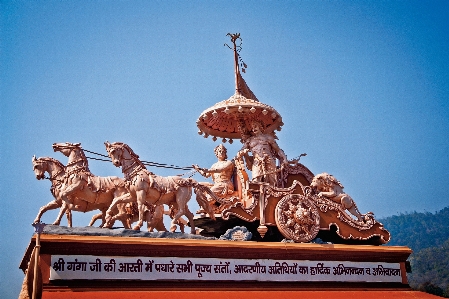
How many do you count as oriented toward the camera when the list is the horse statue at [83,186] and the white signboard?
1

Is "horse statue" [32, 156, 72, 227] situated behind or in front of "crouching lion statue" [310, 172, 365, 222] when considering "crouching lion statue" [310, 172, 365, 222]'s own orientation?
in front

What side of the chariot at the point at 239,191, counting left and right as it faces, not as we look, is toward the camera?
left

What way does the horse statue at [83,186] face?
to the viewer's left

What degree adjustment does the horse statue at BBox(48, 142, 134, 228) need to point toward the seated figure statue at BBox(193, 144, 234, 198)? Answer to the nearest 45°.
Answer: approximately 135° to its right

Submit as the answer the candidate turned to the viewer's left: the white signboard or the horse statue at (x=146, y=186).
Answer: the horse statue

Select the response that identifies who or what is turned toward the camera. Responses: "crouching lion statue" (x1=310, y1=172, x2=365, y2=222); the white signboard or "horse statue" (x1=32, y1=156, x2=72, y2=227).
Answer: the white signboard

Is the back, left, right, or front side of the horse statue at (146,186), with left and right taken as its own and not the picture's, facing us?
left

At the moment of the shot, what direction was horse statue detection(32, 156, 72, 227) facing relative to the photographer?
facing to the left of the viewer

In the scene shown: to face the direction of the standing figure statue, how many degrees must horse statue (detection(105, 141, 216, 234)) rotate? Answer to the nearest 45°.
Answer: approximately 135° to its right

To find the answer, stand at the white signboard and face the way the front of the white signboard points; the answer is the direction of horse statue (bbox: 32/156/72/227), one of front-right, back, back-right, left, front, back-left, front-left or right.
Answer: right

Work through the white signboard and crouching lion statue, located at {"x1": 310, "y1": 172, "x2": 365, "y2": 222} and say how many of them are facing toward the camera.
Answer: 1

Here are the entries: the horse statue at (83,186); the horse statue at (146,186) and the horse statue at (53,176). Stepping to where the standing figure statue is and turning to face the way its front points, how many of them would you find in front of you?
3

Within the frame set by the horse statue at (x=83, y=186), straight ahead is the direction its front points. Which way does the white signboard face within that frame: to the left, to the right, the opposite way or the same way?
to the left

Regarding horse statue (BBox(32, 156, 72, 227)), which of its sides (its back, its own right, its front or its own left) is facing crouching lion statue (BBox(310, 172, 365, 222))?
back

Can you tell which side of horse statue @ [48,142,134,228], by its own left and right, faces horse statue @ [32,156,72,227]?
front
